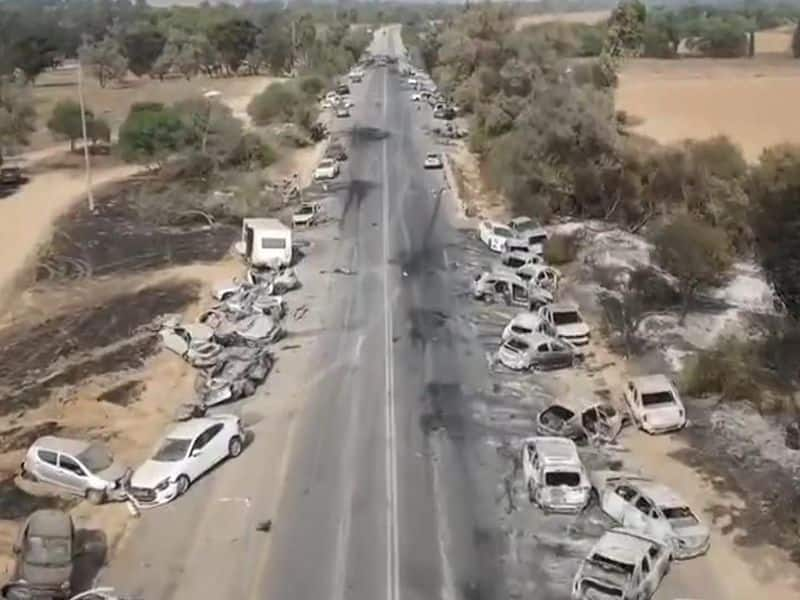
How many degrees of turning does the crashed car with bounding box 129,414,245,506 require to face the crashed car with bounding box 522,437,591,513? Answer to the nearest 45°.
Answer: approximately 90° to its left

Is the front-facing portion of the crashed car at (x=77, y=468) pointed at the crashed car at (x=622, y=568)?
yes

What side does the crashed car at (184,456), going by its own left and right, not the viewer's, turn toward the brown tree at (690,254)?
back

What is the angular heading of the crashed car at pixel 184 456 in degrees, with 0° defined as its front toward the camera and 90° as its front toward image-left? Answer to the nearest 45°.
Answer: approximately 45°

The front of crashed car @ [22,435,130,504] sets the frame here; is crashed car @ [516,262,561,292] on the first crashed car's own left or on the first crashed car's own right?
on the first crashed car's own left

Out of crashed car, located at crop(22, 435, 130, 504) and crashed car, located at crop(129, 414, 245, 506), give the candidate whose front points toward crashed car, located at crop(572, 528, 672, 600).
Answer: crashed car, located at crop(22, 435, 130, 504)

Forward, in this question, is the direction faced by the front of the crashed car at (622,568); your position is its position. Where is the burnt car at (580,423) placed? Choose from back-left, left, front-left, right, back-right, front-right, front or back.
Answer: back-right
